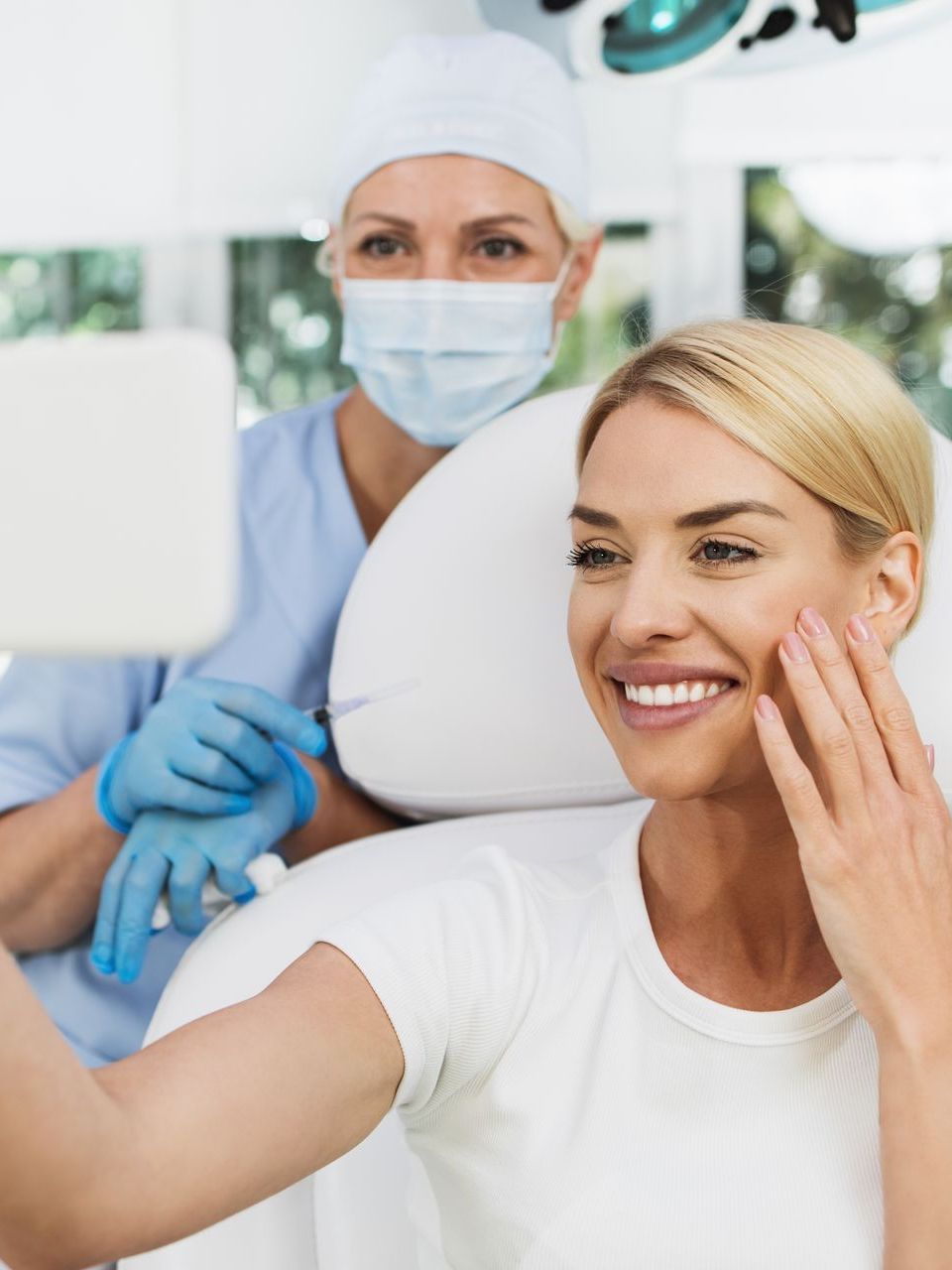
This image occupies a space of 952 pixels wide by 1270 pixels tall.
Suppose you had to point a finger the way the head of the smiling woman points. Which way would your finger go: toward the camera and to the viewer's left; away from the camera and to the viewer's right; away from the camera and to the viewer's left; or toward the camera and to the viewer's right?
toward the camera and to the viewer's left

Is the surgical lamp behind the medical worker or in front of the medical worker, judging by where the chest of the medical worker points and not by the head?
behind

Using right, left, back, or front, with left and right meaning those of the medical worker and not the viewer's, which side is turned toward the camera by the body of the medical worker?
front

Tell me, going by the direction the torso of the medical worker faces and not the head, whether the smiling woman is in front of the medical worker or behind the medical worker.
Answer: in front

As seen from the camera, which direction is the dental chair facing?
toward the camera

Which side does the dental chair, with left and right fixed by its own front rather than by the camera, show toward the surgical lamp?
back
